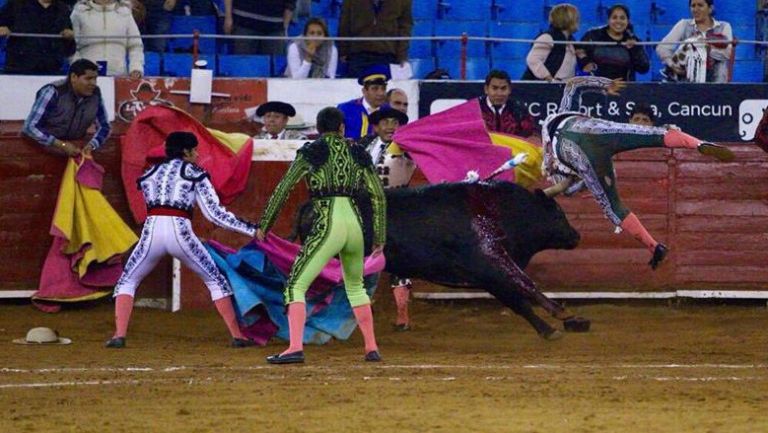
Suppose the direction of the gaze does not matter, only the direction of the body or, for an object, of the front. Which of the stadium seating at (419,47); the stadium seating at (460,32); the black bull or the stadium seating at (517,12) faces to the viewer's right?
the black bull

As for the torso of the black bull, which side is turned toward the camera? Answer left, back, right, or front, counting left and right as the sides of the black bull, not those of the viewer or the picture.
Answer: right

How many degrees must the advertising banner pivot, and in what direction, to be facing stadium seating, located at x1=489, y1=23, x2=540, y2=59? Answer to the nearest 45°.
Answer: approximately 135° to its right

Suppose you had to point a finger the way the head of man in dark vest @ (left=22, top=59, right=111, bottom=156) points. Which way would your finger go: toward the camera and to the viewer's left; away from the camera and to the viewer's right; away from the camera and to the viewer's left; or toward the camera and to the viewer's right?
toward the camera and to the viewer's right

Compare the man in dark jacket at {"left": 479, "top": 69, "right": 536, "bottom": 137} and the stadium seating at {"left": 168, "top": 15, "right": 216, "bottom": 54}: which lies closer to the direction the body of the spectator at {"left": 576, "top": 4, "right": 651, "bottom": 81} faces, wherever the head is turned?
the man in dark jacket
